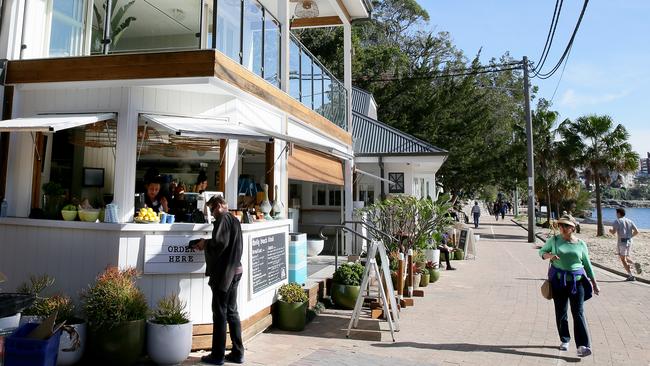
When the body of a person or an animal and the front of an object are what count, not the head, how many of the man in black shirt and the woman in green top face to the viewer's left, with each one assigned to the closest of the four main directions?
1

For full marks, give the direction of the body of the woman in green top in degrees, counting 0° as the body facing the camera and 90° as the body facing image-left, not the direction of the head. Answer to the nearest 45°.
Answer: approximately 0°

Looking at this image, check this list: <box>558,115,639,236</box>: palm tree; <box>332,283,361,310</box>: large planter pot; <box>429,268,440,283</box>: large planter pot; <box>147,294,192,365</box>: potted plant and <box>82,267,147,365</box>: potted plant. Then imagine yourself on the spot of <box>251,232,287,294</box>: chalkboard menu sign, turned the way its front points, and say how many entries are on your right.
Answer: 2

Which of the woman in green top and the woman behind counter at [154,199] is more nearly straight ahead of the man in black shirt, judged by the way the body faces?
the woman behind counter

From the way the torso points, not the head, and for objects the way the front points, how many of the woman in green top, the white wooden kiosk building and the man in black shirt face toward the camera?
2

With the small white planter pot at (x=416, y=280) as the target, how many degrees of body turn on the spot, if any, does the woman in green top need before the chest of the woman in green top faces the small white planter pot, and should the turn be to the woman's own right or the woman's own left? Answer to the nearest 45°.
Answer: approximately 135° to the woman's own right

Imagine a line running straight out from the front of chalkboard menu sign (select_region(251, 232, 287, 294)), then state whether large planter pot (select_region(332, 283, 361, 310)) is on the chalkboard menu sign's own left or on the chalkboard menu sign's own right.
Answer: on the chalkboard menu sign's own left

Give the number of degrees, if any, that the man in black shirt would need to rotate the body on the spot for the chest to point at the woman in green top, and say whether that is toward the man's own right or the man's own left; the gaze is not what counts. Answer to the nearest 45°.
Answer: approximately 180°

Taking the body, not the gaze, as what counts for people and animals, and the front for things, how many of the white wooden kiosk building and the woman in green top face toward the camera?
2
